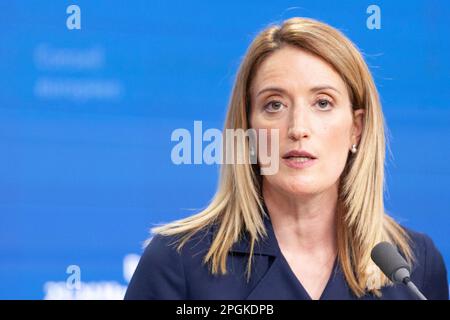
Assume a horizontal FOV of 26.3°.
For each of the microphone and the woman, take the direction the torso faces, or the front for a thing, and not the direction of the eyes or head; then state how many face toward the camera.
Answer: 1

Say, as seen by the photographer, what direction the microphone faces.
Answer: facing away from the viewer and to the left of the viewer

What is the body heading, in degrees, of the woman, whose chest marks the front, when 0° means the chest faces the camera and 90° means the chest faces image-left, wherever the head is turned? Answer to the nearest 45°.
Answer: approximately 0°
